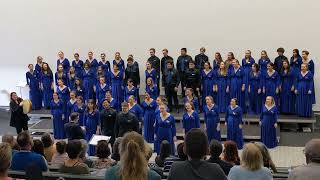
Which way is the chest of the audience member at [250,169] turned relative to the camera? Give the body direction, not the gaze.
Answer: away from the camera

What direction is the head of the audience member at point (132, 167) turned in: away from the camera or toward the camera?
away from the camera

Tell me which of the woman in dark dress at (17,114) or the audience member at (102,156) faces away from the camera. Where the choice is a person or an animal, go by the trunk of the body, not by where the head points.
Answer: the audience member

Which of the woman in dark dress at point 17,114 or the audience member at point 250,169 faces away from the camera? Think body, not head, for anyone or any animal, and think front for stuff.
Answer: the audience member

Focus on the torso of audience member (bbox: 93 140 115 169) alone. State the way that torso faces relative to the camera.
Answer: away from the camera

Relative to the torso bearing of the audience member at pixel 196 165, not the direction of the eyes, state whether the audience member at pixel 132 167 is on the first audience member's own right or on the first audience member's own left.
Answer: on the first audience member's own left

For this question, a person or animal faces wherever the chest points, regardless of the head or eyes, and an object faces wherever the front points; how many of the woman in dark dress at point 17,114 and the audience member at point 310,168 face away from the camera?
1

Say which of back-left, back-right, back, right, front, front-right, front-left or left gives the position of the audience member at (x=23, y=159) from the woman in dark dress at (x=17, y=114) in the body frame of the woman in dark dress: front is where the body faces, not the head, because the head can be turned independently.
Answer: front-right

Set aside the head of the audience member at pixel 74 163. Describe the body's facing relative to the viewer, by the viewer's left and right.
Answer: facing away from the viewer

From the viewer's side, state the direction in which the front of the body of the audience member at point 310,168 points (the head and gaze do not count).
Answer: away from the camera

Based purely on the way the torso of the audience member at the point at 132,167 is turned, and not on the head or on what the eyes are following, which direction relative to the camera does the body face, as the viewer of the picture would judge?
away from the camera

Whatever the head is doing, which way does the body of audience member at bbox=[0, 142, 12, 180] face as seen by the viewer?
away from the camera

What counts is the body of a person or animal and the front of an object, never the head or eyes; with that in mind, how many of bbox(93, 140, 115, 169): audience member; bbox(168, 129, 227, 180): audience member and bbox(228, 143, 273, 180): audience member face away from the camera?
3

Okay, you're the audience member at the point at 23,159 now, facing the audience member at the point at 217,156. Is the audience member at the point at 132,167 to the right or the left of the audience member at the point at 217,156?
right

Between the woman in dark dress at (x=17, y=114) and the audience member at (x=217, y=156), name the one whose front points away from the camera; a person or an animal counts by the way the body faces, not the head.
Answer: the audience member

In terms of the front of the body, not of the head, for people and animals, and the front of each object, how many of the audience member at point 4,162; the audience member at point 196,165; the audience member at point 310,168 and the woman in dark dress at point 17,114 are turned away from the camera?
3

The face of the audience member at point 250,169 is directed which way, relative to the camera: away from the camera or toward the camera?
away from the camera

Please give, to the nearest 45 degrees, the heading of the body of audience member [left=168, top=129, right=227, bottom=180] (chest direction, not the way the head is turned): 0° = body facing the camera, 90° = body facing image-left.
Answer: approximately 180°

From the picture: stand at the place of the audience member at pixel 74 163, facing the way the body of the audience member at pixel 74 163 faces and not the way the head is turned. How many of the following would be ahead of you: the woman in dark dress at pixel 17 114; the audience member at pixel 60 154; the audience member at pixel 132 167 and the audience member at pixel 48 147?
3
